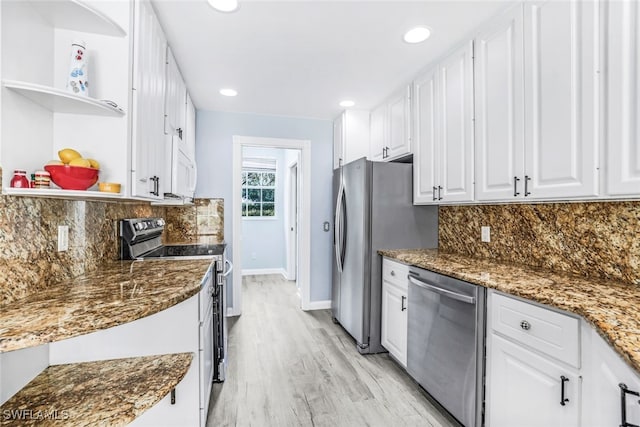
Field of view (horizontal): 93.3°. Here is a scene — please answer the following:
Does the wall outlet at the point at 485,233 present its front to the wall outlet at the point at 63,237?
yes

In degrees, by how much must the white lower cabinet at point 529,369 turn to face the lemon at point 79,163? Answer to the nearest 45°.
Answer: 0° — it already faces it

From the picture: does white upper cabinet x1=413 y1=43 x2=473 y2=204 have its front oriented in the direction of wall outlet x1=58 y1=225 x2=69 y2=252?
yes

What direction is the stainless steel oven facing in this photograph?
to the viewer's right

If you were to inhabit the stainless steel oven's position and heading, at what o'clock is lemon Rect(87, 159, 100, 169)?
The lemon is roughly at 4 o'clock from the stainless steel oven.

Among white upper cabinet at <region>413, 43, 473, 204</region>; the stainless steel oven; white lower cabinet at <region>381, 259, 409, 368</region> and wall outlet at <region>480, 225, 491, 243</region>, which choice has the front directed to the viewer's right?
the stainless steel oven
